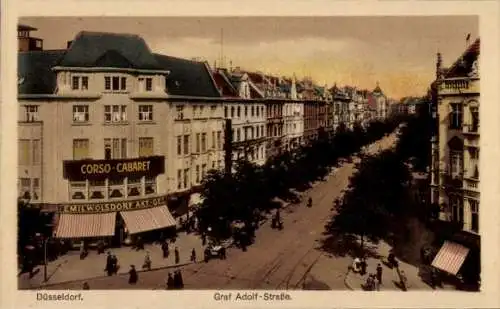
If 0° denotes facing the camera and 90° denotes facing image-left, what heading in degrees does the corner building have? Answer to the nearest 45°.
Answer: approximately 0°
